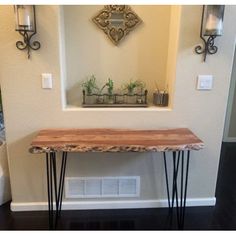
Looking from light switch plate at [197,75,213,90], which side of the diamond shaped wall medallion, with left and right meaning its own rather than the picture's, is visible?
left

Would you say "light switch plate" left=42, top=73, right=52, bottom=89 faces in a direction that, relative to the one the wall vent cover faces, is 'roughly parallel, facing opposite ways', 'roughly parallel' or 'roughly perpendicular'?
roughly parallel

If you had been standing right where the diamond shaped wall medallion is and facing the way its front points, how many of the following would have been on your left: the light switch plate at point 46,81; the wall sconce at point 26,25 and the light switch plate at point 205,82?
1

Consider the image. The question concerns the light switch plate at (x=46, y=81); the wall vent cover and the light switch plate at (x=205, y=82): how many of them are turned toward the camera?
3

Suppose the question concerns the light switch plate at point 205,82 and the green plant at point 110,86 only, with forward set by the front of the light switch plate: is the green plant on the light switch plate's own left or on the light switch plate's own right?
on the light switch plate's own right

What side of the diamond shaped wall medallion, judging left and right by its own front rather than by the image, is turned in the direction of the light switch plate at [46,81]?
right

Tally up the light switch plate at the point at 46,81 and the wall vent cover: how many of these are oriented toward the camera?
2

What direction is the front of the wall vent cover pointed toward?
toward the camera

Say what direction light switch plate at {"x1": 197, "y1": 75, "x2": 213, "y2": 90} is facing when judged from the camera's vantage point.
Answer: facing the viewer

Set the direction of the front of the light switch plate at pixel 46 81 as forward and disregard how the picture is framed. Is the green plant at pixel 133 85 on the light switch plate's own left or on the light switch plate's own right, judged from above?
on the light switch plate's own left

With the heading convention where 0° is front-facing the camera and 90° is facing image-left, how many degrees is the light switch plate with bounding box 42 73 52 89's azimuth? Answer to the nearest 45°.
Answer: approximately 0°
